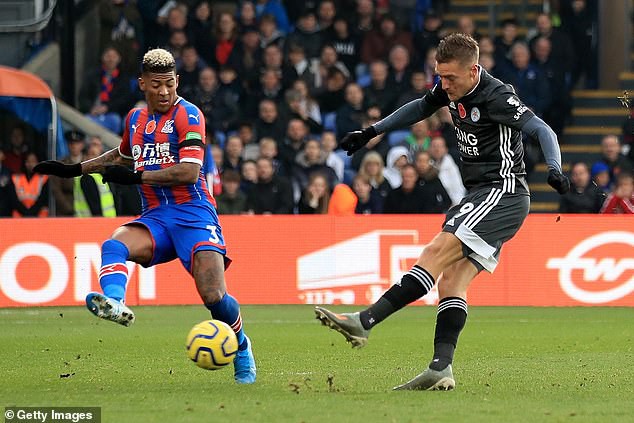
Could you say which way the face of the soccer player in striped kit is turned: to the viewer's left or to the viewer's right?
to the viewer's right

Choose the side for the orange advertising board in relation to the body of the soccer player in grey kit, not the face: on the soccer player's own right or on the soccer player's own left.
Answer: on the soccer player's own right

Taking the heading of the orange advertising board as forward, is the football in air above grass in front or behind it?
in front

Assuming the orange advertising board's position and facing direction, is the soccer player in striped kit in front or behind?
in front

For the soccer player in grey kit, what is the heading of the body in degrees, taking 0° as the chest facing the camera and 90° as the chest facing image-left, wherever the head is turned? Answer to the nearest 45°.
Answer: approximately 45°

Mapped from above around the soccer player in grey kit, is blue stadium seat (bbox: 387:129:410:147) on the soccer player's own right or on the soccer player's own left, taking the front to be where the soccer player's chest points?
on the soccer player's own right

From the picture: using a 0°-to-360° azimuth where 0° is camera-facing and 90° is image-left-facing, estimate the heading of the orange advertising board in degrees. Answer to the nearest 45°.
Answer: approximately 0°

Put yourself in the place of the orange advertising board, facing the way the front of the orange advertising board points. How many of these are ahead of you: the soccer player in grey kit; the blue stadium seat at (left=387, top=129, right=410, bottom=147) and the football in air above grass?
2

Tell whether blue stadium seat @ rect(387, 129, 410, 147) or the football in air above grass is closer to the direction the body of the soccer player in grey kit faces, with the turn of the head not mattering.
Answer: the football in air above grass

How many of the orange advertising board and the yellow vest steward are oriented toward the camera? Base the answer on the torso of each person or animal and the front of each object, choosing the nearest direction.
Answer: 2
